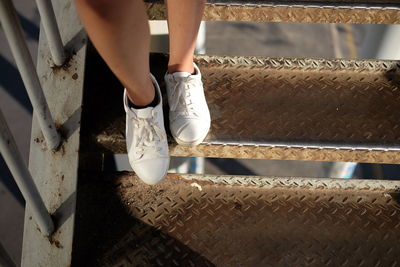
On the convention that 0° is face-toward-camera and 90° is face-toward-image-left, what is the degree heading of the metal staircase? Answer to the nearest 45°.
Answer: approximately 0°
